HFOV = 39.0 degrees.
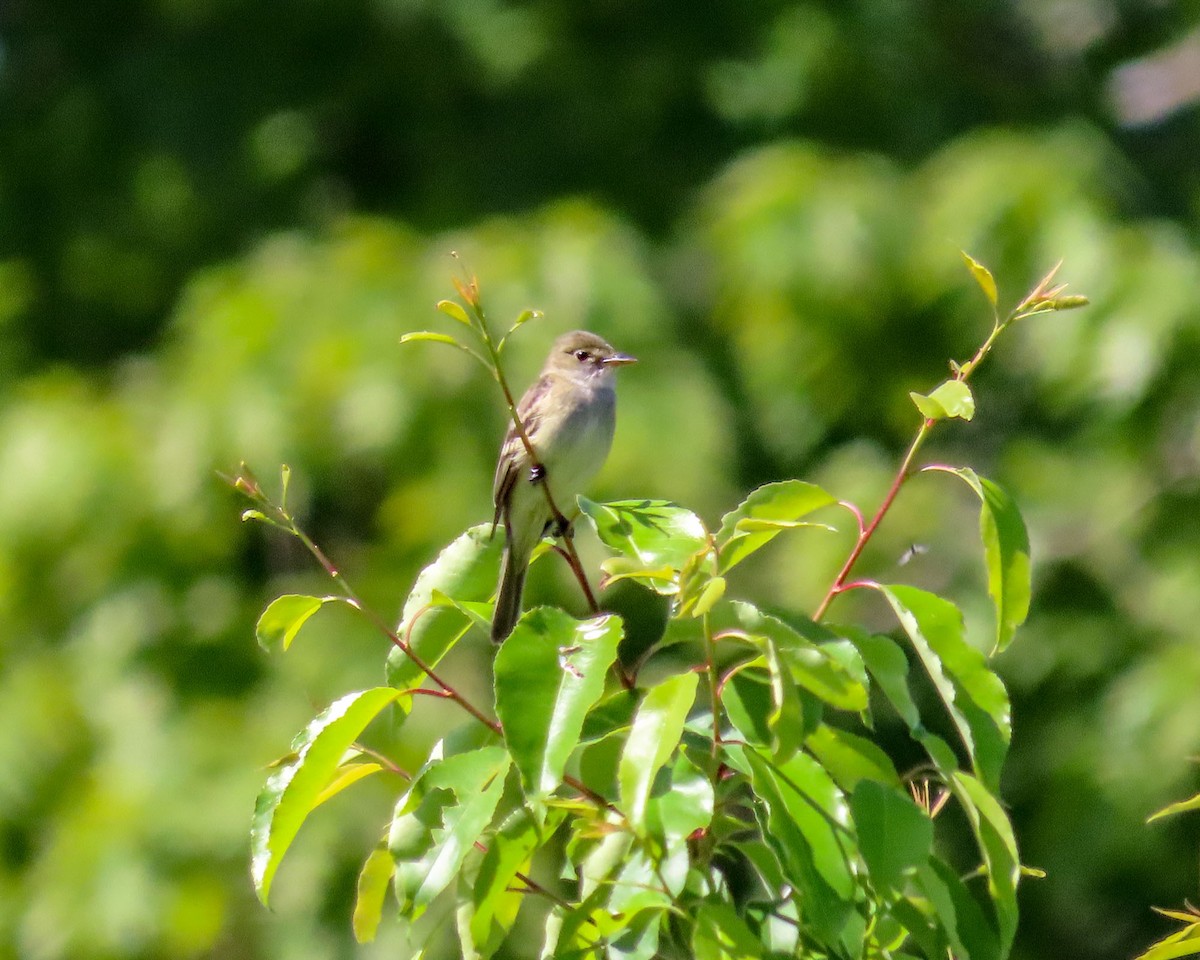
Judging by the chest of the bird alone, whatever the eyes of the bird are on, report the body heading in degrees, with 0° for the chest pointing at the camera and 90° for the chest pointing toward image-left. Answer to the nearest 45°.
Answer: approximately 315°
